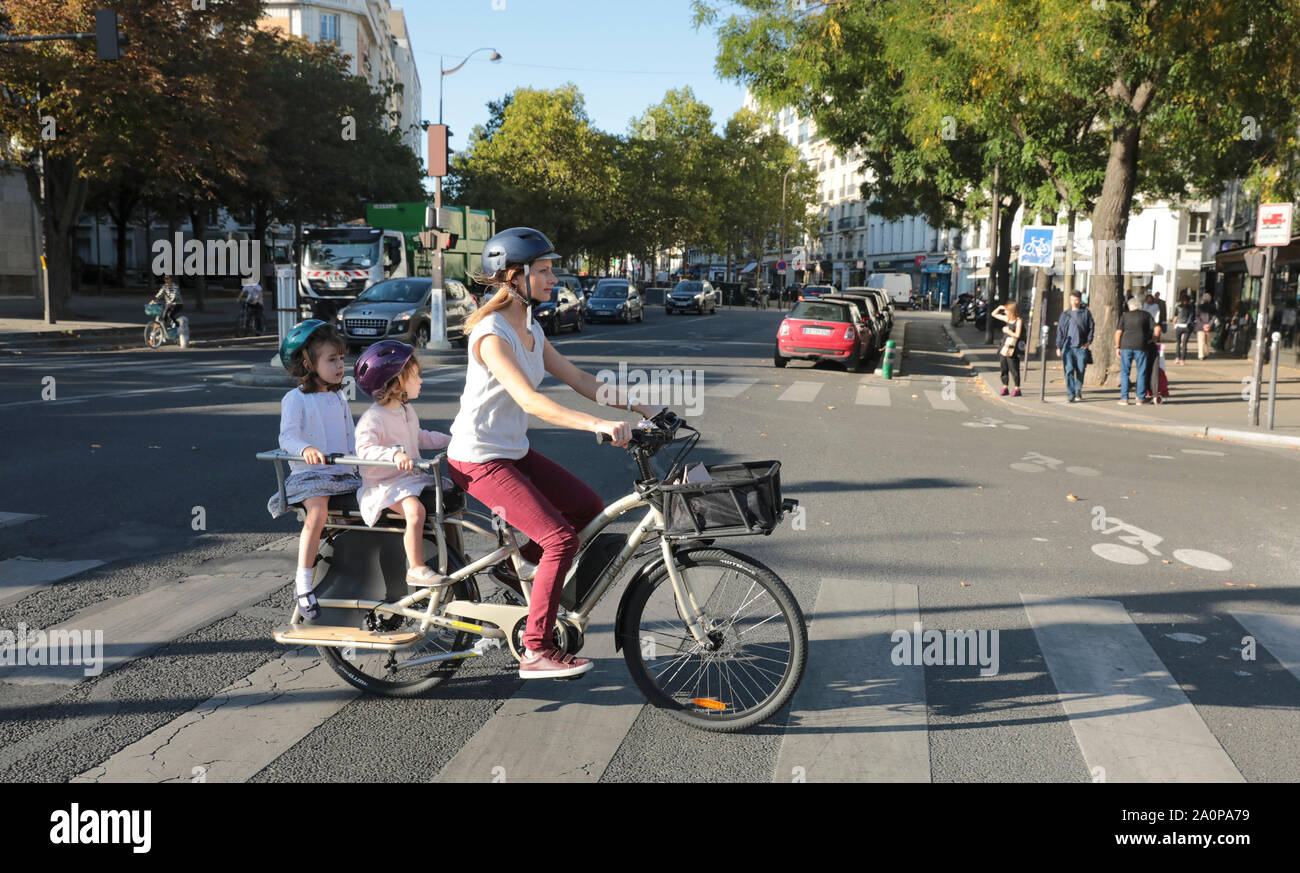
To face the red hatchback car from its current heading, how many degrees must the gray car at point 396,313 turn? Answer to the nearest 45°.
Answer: approximately 135° to its left

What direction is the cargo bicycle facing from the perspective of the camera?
to the viewer's right

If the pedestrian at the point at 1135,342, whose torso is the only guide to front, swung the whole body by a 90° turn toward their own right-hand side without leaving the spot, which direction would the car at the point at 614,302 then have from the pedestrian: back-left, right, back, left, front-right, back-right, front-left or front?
back-left

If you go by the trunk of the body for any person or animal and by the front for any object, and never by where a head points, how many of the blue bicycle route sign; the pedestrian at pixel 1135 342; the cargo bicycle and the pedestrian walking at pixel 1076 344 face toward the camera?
2

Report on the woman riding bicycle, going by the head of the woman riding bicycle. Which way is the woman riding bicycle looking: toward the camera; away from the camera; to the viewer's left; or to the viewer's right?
to the viewer's right

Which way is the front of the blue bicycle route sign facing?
toward the camera

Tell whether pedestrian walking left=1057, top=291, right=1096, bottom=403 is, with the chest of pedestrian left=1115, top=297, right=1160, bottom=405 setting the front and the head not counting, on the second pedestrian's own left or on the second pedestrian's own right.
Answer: on the second pedestrian's own left

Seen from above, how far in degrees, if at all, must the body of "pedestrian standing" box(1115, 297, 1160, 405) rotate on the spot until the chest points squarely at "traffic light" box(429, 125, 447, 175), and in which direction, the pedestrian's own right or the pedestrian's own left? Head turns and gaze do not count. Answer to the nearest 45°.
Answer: approximately 90° to the pedestrian's own left

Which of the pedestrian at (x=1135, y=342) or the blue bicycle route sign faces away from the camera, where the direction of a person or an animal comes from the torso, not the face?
the pedestrian

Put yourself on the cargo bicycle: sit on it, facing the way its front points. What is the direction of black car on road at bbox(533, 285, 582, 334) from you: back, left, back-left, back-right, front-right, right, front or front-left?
left

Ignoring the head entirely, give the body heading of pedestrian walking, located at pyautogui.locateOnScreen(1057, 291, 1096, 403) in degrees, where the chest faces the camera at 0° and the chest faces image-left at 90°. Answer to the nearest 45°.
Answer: approximately 0°

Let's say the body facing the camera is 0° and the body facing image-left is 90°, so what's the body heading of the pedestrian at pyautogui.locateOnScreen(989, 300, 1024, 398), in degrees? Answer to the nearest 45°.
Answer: approximately 45°
